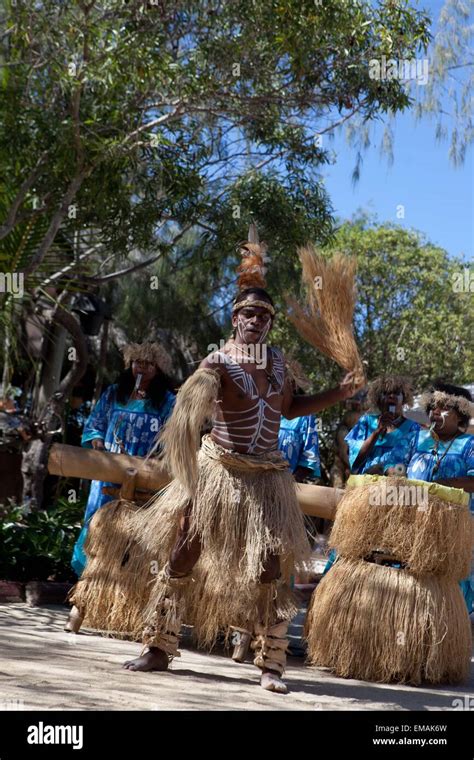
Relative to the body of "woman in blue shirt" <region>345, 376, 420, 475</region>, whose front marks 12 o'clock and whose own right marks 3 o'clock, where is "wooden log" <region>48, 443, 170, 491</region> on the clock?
The wooden log is roughly at 2 o'clock from the woman in blue shirt.

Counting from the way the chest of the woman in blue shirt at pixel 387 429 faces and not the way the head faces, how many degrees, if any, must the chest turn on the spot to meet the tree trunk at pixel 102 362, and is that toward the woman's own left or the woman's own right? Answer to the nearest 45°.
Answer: approximately 135° to the woman's own right

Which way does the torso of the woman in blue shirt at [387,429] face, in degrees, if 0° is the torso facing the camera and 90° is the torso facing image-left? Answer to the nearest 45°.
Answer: approximately 0°

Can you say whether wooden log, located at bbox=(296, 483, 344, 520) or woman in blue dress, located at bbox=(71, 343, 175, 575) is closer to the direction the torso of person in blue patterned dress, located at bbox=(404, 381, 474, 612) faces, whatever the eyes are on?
the wooden log

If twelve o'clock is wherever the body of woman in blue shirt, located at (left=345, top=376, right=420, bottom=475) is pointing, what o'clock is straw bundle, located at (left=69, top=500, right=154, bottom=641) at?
The straw bundle is roughly at 2 o'clock from the woman in blue shirt.

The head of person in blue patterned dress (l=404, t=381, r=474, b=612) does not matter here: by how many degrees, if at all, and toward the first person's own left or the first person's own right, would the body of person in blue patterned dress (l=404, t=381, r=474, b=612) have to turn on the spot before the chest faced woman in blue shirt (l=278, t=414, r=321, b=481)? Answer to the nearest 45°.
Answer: approximately 90° to the first person's own right

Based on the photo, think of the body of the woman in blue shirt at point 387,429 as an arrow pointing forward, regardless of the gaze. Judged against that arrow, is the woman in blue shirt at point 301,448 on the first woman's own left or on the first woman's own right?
on the first woman's own right

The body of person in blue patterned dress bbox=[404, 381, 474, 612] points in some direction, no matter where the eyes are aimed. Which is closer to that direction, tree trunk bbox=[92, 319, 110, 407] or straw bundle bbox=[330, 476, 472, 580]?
the straw bundle

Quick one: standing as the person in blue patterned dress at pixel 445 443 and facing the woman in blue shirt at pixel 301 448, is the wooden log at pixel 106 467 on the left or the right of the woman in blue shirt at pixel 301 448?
left

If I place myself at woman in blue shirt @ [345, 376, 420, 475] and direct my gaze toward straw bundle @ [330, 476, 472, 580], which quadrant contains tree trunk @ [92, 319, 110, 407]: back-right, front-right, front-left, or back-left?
back-right
